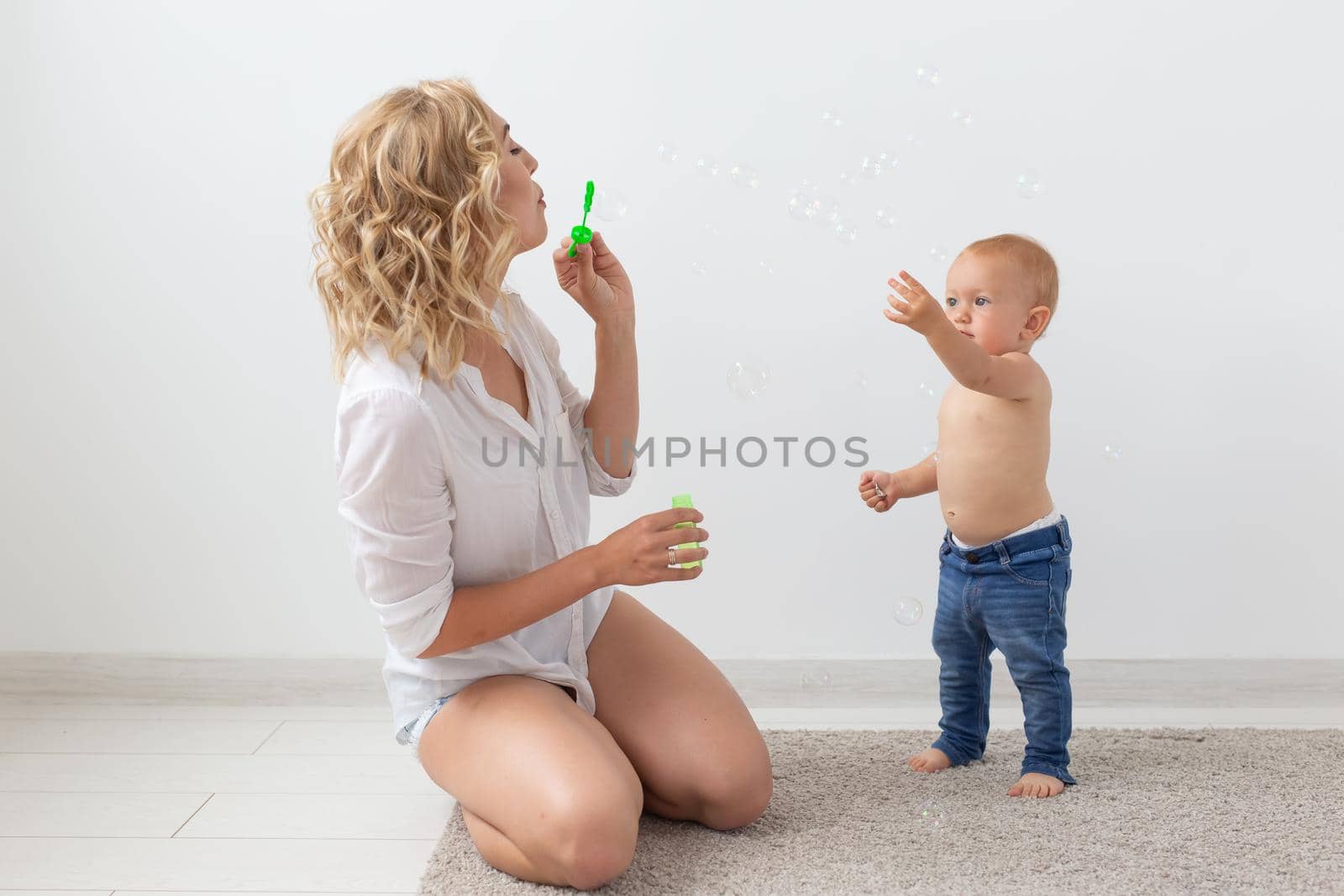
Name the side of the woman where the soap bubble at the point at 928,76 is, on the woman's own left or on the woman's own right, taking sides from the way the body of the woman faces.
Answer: on the woman's own left

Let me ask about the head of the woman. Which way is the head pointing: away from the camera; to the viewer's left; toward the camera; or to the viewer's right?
to the viewer's right

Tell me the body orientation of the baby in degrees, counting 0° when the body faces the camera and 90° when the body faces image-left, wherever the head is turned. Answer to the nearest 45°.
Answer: approximately 45°
